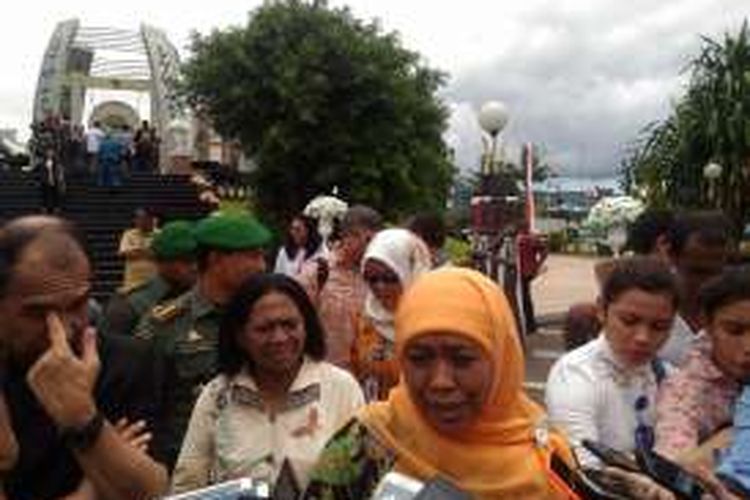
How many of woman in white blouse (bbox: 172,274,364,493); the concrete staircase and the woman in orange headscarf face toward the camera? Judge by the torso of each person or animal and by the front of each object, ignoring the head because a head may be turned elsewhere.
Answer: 3

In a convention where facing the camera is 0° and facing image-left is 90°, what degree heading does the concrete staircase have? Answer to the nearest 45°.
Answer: approximately 0°

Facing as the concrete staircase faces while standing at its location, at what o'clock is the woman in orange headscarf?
The woman in orange headscarf is roughly at 12 o'clock from the concrete staircase.

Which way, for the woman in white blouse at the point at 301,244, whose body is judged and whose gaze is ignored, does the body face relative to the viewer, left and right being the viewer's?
facing the viewer and to the left of the viewer

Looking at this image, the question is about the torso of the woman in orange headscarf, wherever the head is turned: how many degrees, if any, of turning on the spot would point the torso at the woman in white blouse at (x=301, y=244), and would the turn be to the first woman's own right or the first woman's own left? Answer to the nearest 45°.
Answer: approximately 180°
